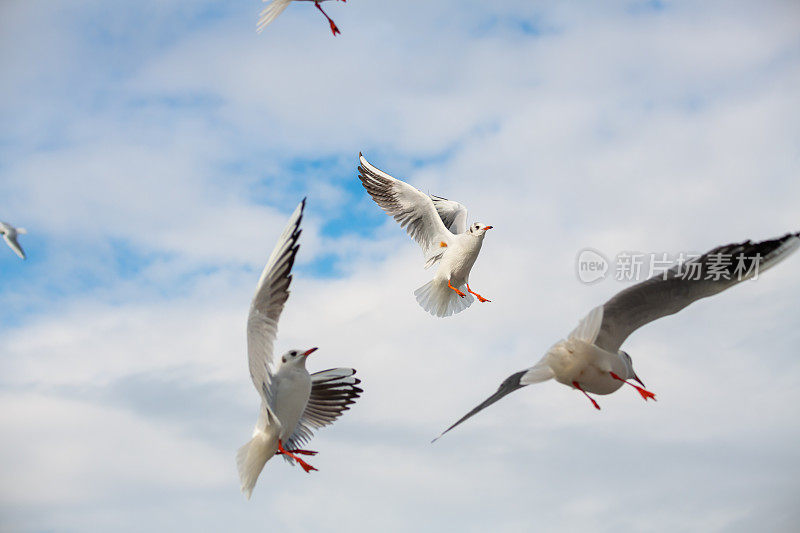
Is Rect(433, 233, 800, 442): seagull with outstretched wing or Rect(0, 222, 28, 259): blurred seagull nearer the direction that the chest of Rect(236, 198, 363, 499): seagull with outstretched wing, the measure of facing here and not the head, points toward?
the seagull with outstretched wing

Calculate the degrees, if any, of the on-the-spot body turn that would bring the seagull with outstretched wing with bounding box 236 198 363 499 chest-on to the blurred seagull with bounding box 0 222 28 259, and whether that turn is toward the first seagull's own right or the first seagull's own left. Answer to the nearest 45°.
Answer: approximately 180°

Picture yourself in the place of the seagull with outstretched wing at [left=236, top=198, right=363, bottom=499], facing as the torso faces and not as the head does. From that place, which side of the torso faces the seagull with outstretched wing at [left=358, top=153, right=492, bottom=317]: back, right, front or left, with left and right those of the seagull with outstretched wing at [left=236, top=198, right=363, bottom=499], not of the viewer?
left

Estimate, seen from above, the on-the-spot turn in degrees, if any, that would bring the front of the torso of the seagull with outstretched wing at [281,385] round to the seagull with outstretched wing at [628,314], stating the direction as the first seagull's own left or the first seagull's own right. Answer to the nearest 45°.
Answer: approximately 45° to the first seagull's own left

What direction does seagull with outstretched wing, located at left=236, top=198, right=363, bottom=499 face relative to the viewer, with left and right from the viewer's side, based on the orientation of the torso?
facing the viewer and to the right of the viewer
